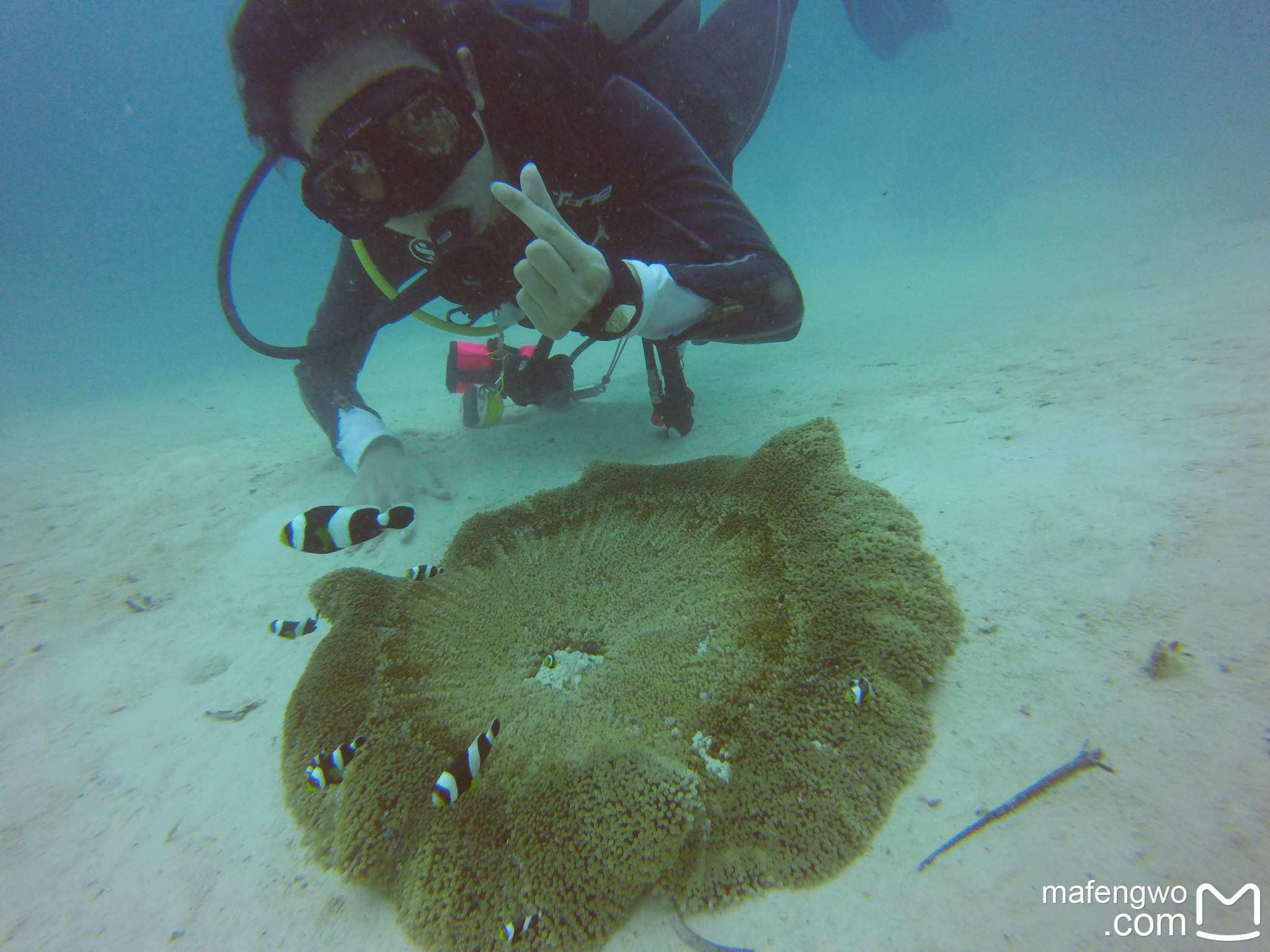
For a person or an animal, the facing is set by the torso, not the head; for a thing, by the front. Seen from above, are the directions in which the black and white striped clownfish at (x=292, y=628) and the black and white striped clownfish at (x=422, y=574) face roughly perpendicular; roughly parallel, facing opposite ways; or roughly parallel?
roughly parallel

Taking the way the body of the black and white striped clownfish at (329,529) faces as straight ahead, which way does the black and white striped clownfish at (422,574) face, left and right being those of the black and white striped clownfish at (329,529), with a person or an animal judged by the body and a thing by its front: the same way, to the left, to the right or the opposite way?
the same way

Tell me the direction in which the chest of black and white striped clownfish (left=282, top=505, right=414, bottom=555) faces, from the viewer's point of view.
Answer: to the viewer's left

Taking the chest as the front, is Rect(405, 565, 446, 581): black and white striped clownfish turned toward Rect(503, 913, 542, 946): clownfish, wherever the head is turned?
no

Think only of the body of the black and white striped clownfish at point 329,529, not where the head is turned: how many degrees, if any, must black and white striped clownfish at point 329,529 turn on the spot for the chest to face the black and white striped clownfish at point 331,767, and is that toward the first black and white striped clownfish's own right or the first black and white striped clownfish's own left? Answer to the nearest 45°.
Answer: approximately 90° to the first black and white striped clownfish's own left

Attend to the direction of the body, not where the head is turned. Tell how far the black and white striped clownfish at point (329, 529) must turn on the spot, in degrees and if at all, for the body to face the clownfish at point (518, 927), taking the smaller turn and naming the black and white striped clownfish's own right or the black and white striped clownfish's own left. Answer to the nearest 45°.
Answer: approximately 90° to the black and white striped clownfish's own left

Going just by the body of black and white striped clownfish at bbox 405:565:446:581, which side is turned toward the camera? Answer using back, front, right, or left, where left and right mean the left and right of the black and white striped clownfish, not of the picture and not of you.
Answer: left

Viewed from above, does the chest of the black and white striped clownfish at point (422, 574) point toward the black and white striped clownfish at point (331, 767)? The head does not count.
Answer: no
